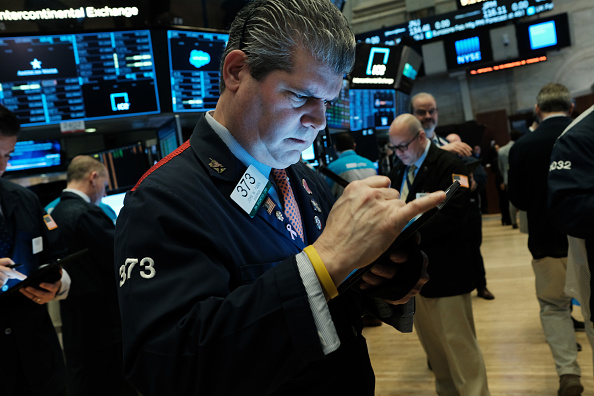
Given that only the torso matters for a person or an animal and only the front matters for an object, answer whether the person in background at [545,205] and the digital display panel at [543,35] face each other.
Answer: yes

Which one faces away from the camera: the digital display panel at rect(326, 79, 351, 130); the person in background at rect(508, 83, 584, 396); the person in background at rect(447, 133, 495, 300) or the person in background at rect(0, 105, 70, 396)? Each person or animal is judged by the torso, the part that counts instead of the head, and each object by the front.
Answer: the person in background at rect(508, 83, 584, 396)

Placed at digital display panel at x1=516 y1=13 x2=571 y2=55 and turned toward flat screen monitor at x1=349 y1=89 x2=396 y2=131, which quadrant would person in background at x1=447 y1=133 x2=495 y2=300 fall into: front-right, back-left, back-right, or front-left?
front-left

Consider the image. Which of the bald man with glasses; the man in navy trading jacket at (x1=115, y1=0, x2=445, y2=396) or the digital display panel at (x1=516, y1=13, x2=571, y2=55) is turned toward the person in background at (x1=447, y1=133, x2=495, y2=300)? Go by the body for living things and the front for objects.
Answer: the digital display panel

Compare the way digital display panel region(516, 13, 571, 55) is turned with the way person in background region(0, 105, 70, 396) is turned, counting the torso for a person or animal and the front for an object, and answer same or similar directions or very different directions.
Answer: same or similar directions

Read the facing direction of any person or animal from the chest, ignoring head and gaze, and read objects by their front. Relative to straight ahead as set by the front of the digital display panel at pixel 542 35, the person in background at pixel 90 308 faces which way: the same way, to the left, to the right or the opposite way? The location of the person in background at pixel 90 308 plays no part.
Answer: the opposite way

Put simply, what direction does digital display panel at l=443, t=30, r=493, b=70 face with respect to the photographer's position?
facing the viewer

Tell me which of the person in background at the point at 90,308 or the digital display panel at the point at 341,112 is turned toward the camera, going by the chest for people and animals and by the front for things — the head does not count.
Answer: the digital display panel

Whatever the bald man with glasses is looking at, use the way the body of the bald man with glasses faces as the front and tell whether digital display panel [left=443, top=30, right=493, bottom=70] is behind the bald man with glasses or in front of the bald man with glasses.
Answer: behind

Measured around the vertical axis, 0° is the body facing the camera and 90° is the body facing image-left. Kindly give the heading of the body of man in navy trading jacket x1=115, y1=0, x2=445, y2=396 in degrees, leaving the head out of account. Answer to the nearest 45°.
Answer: approximately 315°

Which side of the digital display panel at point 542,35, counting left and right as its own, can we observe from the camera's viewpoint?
front

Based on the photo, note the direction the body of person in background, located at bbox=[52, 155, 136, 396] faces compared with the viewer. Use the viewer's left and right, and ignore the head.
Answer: facing away from the viewer and to the right of the viewer

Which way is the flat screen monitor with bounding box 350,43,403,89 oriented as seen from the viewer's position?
toward the camera

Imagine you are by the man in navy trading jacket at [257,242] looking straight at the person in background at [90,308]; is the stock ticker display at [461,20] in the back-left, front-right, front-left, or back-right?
front-right

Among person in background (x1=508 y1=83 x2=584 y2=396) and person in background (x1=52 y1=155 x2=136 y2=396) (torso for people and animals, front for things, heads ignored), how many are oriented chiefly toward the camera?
0

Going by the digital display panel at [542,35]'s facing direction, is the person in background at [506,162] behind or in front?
in front

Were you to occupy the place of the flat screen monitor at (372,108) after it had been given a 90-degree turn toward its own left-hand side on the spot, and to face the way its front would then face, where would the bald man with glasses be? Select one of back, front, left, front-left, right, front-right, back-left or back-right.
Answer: right
